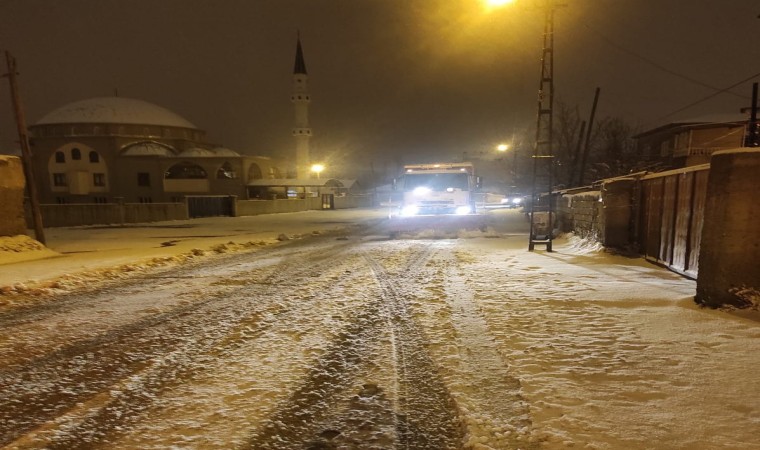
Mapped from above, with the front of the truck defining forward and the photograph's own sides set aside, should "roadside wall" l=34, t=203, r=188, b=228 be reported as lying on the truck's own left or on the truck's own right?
on the truck's own right

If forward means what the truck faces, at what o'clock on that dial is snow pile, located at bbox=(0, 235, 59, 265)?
The snow pile is roughly at 2 o'clock from the truck.

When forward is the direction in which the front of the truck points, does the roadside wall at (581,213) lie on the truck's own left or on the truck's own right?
on the truck's own left

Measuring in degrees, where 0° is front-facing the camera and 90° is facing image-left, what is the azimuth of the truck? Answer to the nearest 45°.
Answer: approximately 0°

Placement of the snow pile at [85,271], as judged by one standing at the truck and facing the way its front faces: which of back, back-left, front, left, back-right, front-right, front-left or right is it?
front-right

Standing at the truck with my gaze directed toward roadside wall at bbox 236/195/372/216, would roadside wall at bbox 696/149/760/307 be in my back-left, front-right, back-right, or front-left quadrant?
back-left

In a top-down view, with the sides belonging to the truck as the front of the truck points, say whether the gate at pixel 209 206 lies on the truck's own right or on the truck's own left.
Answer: on the truck's own right
